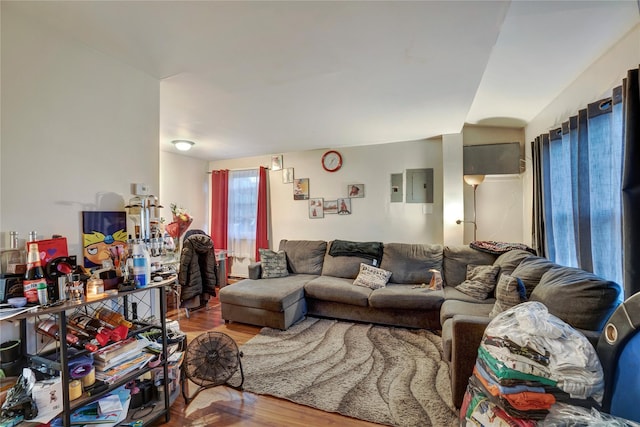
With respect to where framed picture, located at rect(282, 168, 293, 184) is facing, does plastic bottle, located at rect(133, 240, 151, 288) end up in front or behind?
in front

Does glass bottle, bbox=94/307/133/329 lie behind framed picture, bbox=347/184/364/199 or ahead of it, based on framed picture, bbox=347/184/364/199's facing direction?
ahead

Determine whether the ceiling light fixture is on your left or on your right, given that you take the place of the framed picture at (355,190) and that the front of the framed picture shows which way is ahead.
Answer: on your right

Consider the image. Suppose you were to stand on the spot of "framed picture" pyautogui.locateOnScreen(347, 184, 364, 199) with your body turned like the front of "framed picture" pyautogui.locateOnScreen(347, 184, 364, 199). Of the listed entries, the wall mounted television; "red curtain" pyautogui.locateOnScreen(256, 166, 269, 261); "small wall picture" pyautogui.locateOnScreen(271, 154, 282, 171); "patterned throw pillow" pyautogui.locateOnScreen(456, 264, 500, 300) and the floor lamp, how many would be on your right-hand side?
2

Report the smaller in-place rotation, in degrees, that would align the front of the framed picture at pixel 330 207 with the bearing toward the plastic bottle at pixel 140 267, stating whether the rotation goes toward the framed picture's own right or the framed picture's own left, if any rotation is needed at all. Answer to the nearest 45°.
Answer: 0° — it already faces it

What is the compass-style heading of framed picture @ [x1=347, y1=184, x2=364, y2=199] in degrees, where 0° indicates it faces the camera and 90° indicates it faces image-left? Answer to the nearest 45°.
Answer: approximately 0°

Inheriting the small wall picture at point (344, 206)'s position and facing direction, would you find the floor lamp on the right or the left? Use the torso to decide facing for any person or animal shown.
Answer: on its left
